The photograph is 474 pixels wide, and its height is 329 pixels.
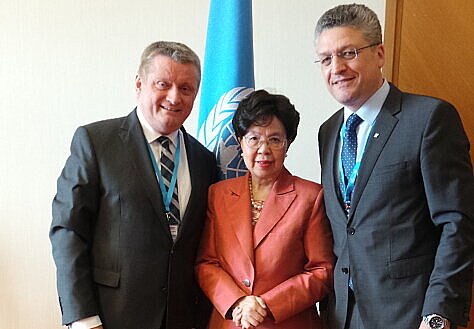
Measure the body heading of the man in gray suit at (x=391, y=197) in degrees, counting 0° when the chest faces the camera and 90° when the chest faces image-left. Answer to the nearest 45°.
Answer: approximately 45°

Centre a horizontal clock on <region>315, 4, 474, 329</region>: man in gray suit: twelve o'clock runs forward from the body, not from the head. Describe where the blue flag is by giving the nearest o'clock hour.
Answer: The blue flag is roughly at 3 o'clock from the man in gray suit.

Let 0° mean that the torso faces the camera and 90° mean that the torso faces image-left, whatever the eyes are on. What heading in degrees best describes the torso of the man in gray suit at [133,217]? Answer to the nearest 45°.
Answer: approximately 315°
